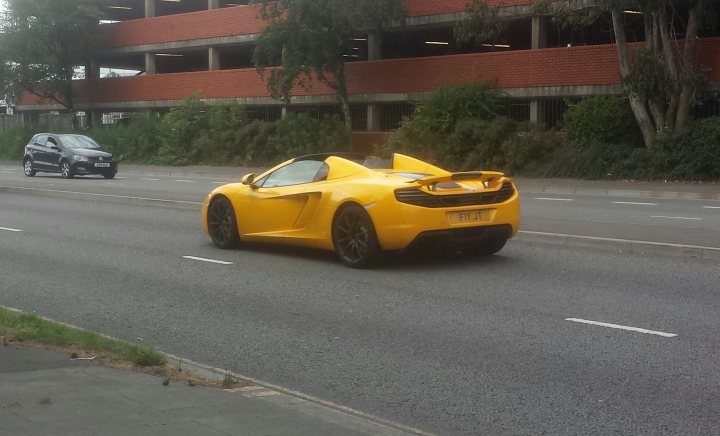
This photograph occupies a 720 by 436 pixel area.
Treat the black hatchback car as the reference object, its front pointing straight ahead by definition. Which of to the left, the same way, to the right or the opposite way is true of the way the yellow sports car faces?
the opposite way

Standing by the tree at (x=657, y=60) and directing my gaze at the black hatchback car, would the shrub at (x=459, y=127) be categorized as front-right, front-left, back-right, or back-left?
front-right

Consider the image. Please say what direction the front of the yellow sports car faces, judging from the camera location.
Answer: facing away from the viewer and to the left of the viewer

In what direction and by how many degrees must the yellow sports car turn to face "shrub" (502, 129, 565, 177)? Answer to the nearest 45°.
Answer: approximately 45° to its right

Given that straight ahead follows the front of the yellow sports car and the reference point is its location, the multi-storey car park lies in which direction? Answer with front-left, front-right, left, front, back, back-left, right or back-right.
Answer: front-right

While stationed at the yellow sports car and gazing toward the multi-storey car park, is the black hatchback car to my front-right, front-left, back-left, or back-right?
front-left

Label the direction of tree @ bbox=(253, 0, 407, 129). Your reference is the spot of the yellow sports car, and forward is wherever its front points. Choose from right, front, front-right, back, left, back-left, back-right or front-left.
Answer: front-right

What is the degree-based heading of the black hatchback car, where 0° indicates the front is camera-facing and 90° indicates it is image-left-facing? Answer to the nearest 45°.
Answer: approximately 315°

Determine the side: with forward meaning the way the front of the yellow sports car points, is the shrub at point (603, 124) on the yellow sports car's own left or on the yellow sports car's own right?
on the yellow sports car's own right

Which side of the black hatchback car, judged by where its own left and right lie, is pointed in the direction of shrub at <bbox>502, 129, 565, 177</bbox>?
front

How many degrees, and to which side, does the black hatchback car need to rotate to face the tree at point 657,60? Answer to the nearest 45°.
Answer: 0° — it already faces it

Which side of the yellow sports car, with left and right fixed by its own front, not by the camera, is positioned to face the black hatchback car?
front
